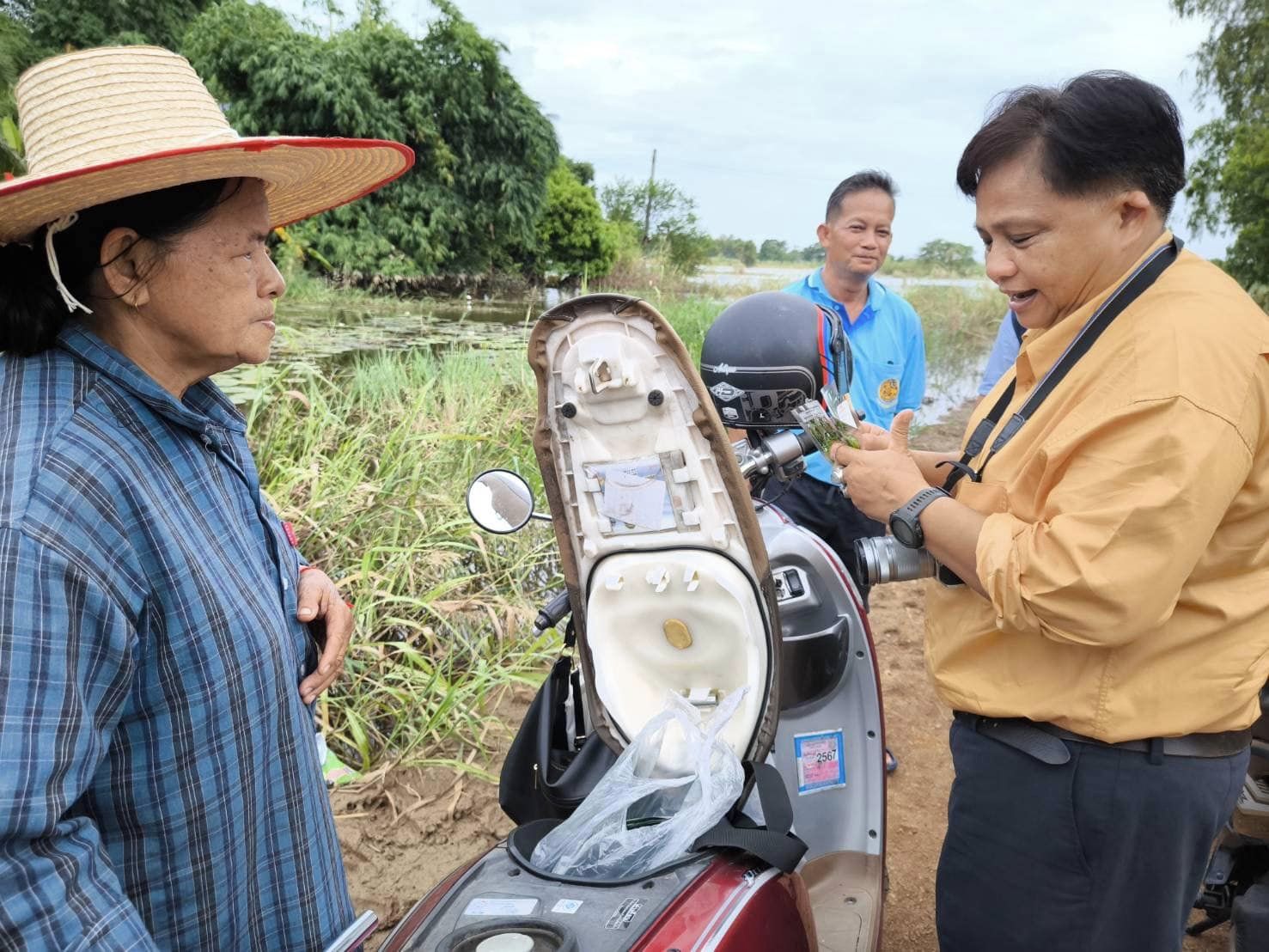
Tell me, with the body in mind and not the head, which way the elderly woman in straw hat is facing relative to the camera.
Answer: to the viewer's right

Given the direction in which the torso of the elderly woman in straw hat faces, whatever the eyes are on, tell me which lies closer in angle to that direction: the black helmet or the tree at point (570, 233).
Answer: the black helmet

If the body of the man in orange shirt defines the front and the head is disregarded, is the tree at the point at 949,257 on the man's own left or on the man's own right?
on the man's own right

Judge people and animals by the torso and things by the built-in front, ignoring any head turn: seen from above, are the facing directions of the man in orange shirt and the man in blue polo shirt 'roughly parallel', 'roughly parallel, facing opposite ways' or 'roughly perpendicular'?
roughly perpendicular

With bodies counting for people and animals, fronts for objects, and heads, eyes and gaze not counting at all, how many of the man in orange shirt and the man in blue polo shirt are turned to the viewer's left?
1

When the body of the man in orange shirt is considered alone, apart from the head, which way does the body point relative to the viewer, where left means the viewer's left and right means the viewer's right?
facing to the left of the viewer

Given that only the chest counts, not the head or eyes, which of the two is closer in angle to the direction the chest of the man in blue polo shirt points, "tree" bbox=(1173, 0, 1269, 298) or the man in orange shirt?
the man in orange shirt
